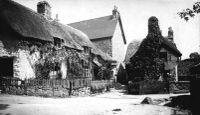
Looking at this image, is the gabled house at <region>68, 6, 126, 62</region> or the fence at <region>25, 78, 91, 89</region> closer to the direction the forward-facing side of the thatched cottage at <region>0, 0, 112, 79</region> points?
the fence

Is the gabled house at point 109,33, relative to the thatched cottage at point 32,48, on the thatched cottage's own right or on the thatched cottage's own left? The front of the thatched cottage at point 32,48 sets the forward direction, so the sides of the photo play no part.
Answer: on the thatched cottage's own left

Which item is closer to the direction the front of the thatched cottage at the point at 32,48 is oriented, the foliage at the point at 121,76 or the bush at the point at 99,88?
the bush

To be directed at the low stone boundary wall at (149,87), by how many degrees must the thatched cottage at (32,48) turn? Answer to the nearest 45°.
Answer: approximately 45° to its left

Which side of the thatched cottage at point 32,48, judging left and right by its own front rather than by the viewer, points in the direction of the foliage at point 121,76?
left

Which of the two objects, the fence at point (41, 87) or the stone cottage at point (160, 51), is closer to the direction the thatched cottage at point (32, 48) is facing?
the fence

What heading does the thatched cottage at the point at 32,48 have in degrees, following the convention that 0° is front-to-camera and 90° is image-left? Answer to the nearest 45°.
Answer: approximately 315°

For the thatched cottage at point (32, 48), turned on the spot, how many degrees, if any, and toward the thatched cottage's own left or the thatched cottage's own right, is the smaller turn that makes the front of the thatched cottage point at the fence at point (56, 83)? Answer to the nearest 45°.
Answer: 0° — it already faces it
